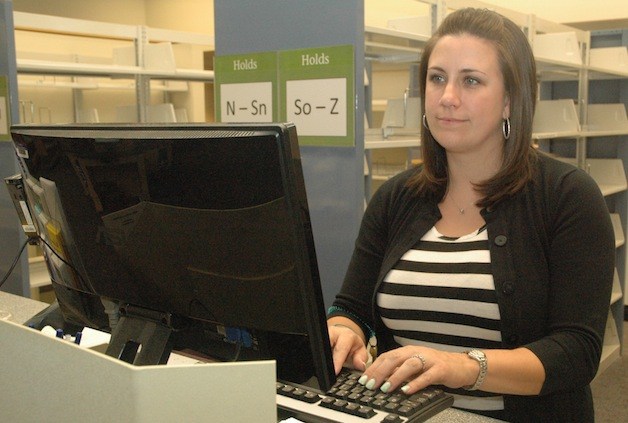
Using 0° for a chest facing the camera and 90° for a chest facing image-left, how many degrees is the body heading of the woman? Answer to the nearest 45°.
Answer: approximately 45°

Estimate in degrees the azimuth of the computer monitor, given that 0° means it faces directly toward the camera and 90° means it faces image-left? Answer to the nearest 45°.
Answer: approximately 225°

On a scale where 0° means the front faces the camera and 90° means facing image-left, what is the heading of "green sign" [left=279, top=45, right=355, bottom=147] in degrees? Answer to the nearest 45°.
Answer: approximately 45°

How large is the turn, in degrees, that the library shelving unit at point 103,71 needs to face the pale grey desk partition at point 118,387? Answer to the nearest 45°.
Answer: approximately 45° to its right

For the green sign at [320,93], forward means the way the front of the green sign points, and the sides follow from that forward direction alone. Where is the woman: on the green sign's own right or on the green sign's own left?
on the green sign's own left

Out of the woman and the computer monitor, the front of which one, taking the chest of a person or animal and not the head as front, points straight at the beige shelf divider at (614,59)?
the computer monitor

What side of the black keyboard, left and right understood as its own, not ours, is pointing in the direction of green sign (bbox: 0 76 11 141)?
left
